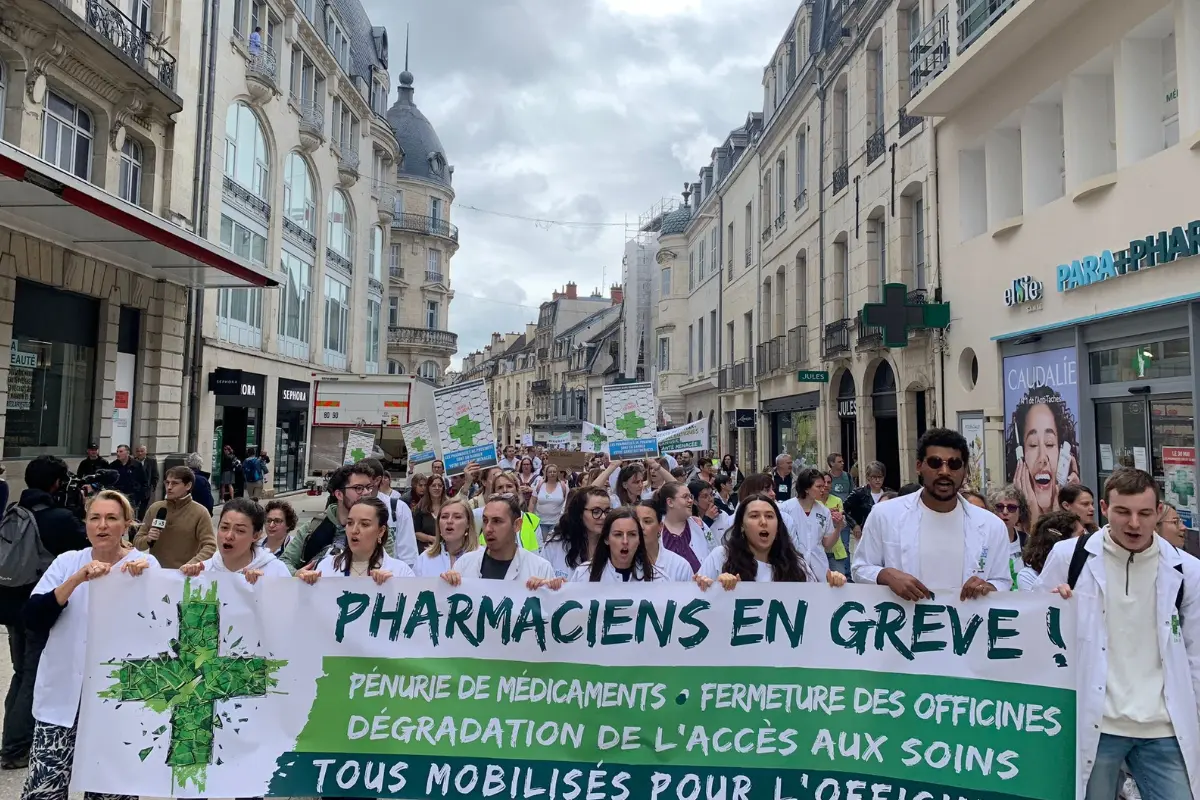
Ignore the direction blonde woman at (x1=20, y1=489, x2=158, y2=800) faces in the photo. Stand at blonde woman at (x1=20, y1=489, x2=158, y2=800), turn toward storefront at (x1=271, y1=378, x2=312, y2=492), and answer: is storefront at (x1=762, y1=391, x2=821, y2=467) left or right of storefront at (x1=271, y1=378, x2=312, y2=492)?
right

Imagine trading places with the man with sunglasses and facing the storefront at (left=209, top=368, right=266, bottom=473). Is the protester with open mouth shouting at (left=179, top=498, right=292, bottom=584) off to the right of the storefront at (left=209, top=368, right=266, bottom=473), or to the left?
left

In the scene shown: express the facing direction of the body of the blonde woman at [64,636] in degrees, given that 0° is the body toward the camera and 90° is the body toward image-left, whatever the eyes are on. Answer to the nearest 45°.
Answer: approximately 0°

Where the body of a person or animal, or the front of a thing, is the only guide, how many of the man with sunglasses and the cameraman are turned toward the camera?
1

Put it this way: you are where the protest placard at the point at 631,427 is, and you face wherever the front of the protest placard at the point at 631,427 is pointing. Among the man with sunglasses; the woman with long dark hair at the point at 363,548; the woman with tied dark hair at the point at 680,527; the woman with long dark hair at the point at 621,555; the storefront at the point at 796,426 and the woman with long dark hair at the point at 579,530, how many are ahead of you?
5

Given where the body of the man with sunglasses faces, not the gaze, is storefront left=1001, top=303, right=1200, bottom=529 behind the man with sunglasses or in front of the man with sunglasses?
behind

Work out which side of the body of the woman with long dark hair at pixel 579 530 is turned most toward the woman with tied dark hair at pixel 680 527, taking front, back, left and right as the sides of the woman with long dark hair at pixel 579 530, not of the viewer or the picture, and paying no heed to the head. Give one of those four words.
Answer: left

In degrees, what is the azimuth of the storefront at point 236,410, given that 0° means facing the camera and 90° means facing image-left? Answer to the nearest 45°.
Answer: approximately 315°
